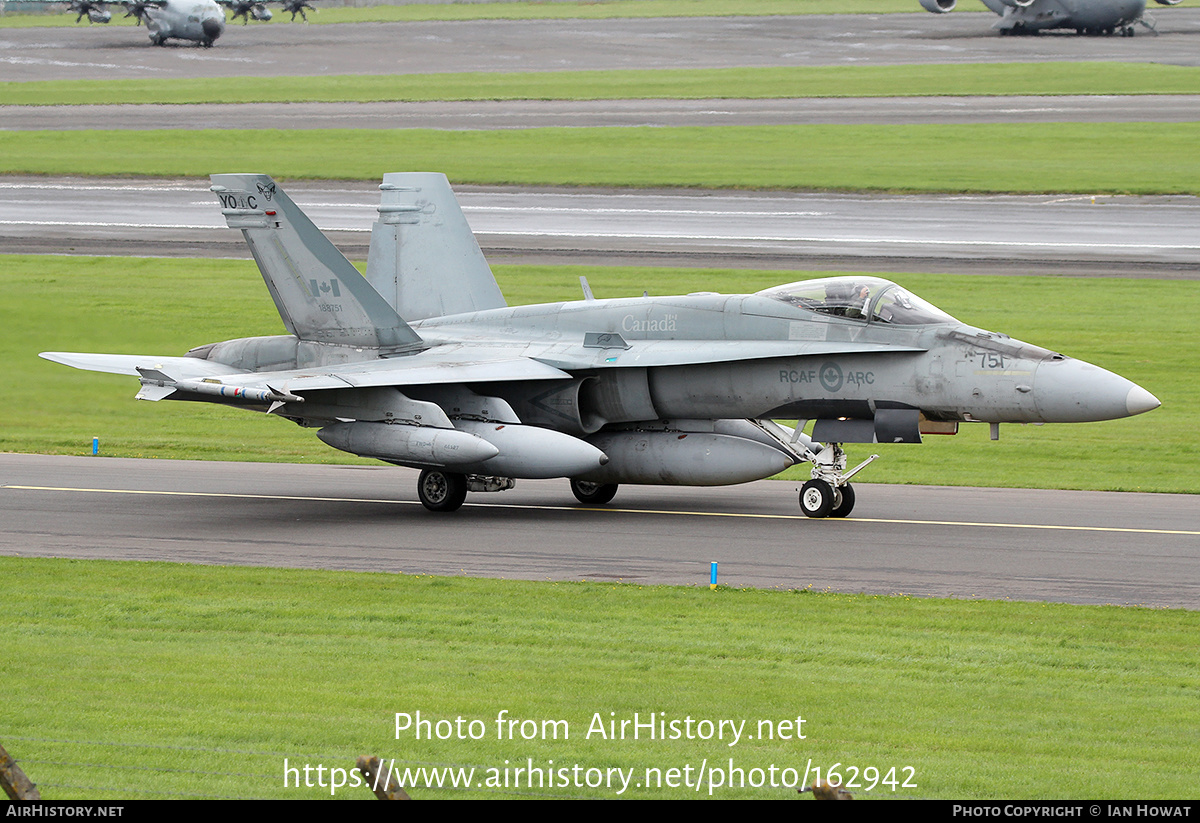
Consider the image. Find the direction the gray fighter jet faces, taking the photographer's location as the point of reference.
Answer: facing the viewer and to the right of the viewer
